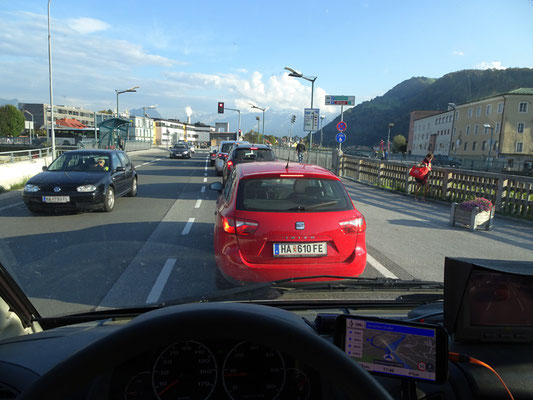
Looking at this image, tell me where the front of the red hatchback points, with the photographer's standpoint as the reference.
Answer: facing away from the viewer

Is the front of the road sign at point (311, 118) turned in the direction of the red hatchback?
yes

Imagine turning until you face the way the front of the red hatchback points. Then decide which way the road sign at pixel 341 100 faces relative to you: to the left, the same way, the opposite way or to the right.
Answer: the opposite way

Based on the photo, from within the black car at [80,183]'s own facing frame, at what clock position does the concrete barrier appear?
The concrete barrier is roughly at 4 o'clock from the black car.

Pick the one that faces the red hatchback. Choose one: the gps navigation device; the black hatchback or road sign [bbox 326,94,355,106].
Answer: the road sign

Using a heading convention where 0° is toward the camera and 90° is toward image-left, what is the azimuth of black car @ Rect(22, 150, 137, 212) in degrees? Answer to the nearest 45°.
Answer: approximately 45°
